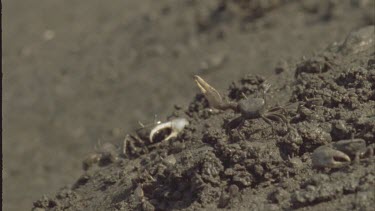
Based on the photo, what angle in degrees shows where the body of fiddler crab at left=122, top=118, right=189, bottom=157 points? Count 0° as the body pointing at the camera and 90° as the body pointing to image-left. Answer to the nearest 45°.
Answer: approximately 315°

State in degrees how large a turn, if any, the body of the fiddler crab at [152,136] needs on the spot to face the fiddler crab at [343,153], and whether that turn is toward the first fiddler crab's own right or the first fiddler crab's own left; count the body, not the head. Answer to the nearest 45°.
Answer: approximately 90° to the first fiddler crab's own left
